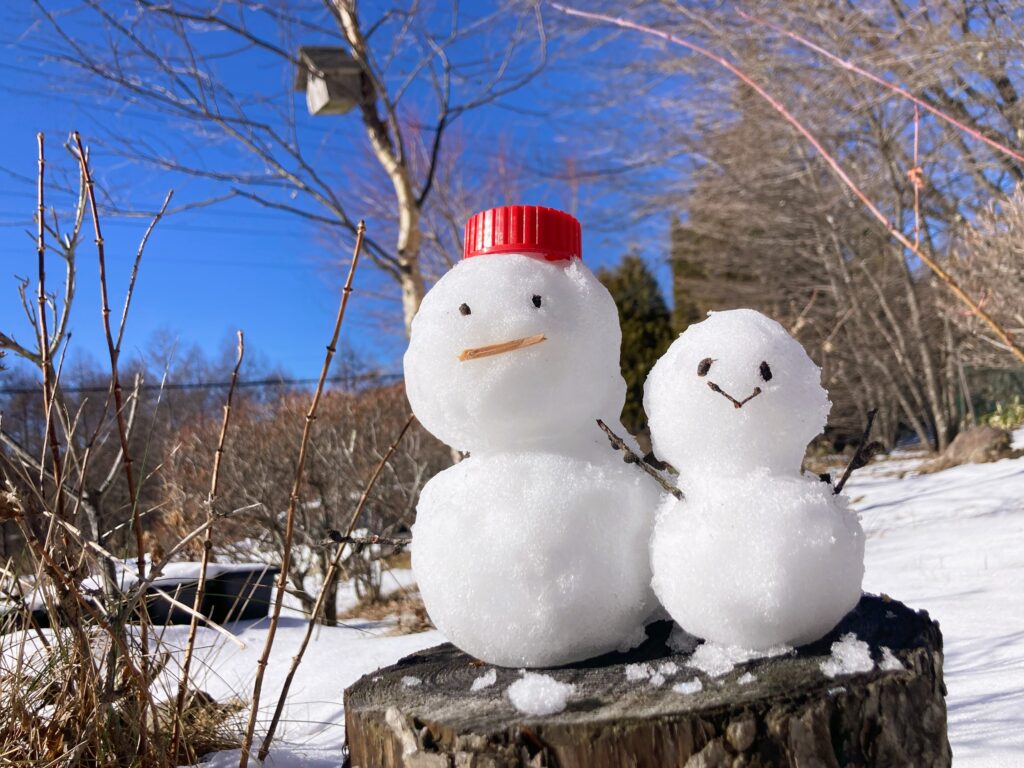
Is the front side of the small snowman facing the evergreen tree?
no

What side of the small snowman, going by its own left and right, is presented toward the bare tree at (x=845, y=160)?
back

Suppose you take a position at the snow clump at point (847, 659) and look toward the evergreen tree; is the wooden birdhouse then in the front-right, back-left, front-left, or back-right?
front-left

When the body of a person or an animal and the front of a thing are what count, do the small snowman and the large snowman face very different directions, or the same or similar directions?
same or similar directions

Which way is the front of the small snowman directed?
toward the camera

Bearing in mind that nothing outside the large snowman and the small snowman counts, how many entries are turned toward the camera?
2

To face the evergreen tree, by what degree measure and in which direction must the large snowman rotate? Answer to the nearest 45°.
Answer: approximately 180°

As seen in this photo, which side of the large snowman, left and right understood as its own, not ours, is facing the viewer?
front
